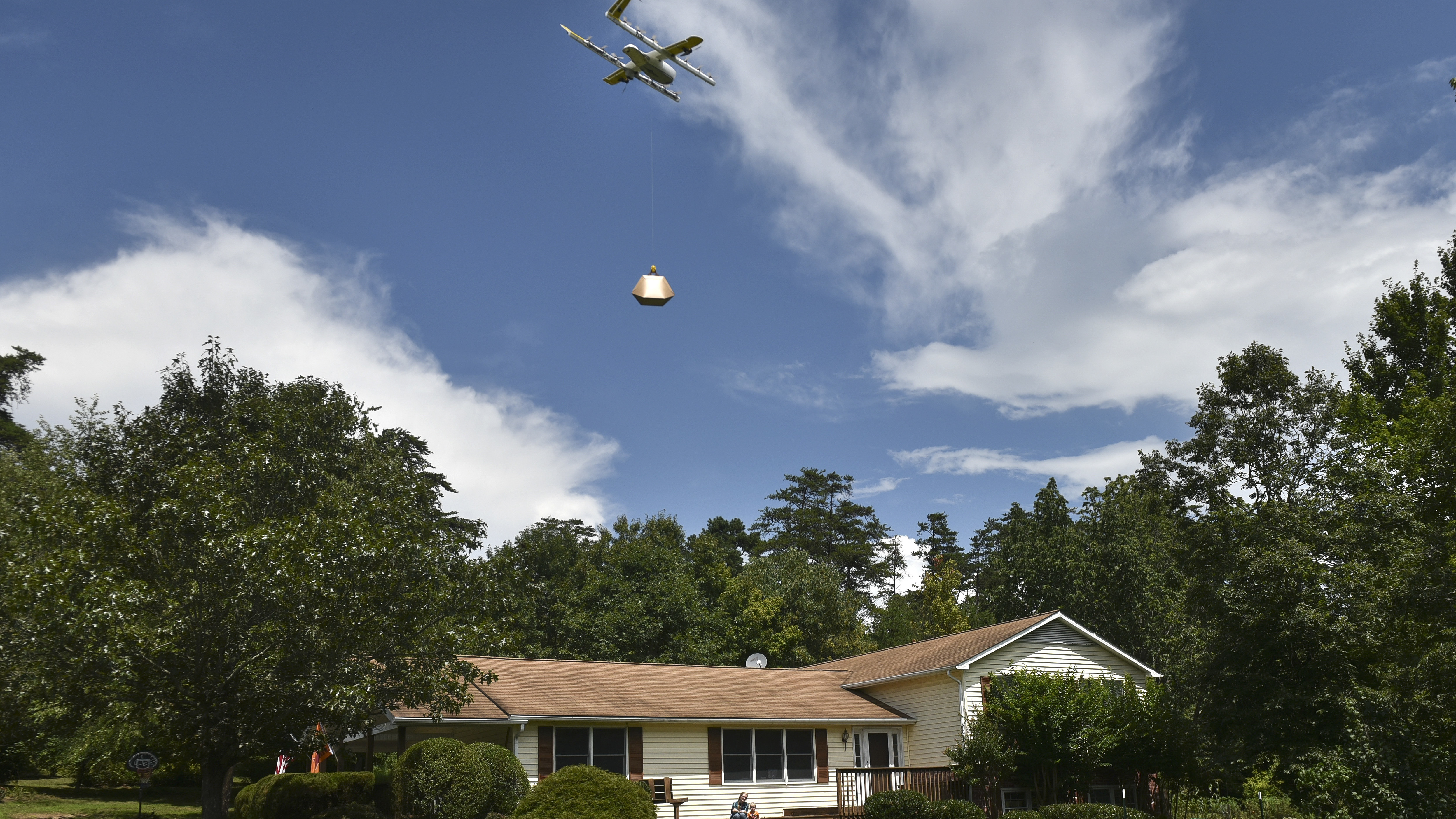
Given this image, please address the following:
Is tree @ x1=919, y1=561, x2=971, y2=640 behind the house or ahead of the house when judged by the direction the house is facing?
behind

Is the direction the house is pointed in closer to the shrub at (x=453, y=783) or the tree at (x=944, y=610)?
the shrub

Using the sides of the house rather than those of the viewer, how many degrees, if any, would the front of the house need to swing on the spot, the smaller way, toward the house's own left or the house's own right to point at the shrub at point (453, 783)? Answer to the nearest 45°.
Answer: approximately 45° to the house's own right

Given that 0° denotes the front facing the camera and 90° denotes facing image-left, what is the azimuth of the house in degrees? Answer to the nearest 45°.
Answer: approximately 0°

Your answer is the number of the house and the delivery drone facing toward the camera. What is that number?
1
